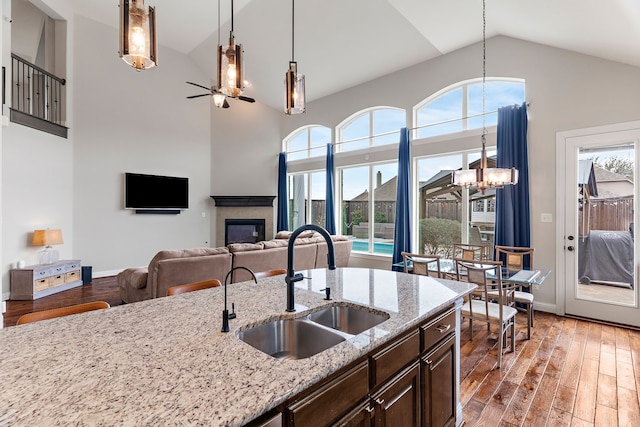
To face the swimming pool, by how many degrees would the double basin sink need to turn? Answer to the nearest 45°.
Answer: approximately 135° to its left

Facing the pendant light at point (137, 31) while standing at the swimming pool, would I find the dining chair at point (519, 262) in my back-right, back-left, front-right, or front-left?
front-left

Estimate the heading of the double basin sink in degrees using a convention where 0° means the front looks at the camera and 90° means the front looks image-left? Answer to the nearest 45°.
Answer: approximately 315°

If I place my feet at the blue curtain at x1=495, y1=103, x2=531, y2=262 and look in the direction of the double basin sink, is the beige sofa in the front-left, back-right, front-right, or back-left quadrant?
front-right

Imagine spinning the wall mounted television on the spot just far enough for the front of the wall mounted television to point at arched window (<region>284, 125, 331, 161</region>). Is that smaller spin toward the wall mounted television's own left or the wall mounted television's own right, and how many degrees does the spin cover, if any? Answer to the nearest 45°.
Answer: approximately 45° to the wall mounted television's own left

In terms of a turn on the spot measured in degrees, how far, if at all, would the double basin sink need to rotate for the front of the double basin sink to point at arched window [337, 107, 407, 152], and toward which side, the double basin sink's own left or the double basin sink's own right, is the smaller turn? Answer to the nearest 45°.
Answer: approximately 135° to the double basin sink's own left

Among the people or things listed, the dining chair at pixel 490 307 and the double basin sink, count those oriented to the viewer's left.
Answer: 0

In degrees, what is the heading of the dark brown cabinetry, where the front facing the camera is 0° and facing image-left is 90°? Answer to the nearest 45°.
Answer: approximately 315°

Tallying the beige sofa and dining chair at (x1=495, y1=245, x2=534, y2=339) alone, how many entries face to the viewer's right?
0

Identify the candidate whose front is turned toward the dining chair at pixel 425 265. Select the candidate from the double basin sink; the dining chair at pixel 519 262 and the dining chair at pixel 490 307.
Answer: the dining chair at pixel 519 262

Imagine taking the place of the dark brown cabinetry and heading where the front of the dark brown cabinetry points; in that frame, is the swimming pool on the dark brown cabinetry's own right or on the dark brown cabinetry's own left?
on the dark brown cabinetry's own left

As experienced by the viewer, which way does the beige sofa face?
facing away from the viewer and to the left of the viewer

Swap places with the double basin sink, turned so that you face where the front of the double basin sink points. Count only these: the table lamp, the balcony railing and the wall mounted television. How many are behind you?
3

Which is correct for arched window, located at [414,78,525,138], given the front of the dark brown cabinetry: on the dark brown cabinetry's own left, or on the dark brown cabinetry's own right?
on the dark brown cabinetry's own left
